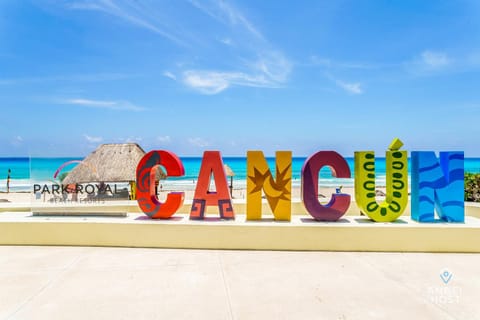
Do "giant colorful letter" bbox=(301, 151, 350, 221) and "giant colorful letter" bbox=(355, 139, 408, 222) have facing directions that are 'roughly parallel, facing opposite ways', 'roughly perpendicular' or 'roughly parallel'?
roughly parallel

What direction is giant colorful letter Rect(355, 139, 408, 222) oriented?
toward the camera

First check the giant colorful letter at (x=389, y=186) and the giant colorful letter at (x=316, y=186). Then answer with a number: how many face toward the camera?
2

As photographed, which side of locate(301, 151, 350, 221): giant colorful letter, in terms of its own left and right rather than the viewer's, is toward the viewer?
front

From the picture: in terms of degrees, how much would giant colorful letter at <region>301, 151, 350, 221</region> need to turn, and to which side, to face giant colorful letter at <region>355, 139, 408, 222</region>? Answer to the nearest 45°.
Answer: approximately 90° to its left

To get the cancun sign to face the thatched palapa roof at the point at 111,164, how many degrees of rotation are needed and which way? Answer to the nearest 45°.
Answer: approximately 135° to its right

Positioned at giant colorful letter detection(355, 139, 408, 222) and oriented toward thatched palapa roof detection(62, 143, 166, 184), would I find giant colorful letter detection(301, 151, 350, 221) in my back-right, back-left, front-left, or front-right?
front-left

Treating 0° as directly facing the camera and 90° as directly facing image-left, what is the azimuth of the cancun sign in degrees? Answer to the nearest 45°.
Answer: approximately 0°

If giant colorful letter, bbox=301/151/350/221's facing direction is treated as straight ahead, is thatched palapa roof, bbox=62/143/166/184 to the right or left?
on its right
